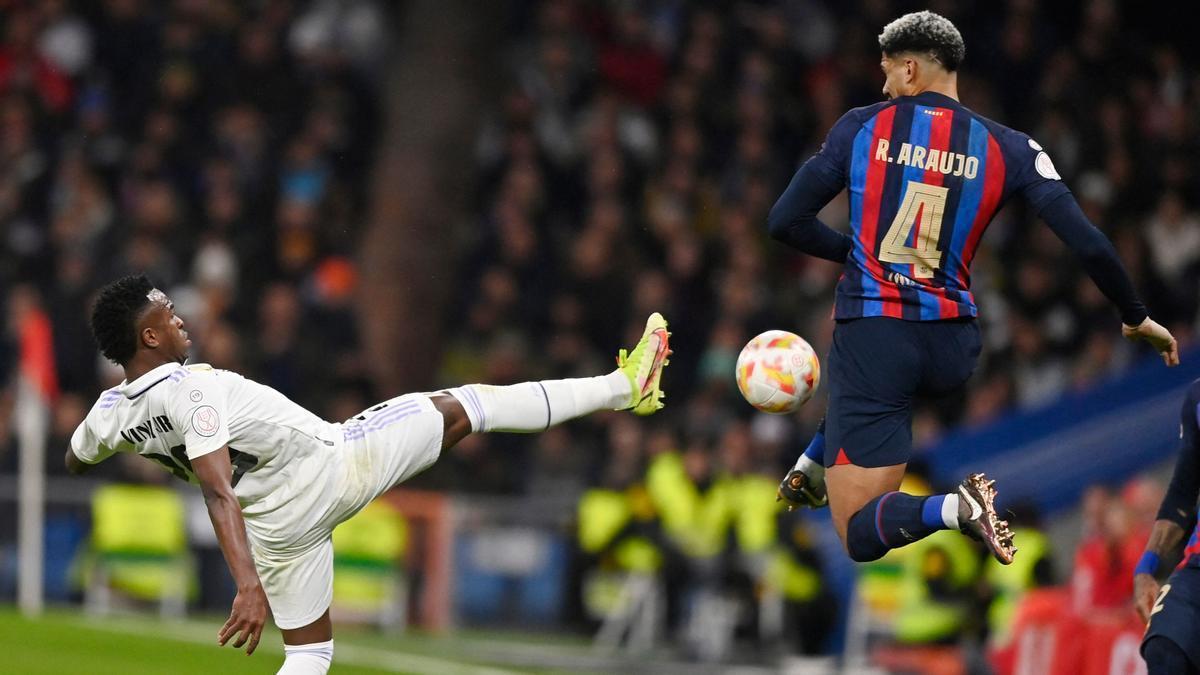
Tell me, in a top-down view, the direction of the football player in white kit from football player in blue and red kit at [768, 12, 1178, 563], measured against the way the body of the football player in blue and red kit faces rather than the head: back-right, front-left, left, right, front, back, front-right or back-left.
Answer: front-left

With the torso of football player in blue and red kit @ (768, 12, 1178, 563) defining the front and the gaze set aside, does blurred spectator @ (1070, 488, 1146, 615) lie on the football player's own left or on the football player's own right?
on the football player's own right

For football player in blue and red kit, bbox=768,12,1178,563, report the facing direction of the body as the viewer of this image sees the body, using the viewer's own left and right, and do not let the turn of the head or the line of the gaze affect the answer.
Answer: facing away from the viewer and to the left of the viewer

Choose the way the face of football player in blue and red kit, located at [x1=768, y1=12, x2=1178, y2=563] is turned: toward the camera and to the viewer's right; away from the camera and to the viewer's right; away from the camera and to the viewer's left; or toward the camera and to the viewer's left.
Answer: away from the camera and to the viewer's left
